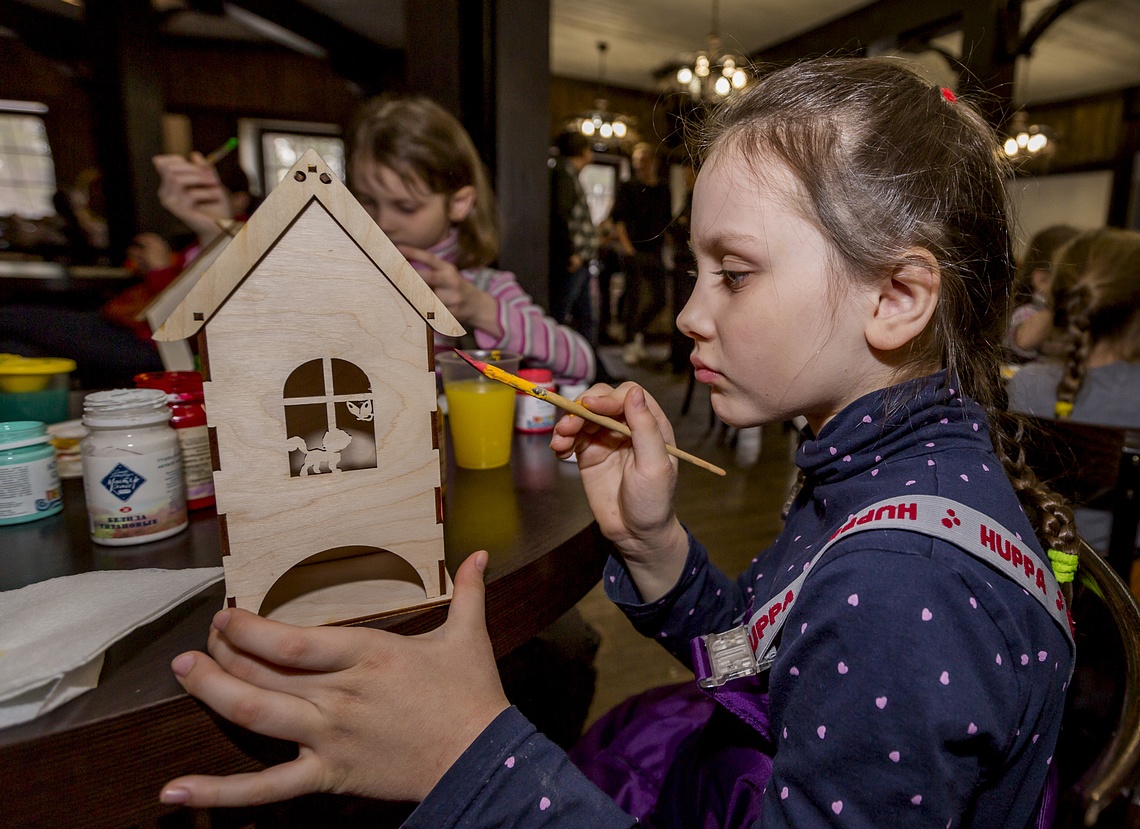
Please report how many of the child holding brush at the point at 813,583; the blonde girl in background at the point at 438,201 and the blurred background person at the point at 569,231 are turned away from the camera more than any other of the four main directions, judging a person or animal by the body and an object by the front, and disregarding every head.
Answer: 0

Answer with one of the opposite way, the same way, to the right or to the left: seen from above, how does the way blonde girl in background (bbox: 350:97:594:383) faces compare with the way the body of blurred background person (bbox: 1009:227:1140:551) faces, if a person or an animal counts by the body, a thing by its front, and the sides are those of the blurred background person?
the opposite way

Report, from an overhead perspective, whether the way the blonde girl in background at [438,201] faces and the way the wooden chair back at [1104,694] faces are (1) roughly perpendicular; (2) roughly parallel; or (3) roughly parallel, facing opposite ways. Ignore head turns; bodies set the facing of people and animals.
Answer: roughly perpendicular

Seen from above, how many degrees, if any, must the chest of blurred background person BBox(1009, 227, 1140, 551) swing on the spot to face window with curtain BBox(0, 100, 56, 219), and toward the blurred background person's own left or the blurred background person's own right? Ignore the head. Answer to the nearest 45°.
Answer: approximately 90° to the blurred background person's own left

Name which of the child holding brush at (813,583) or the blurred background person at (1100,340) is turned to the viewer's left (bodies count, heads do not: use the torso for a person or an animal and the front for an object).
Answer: the child holding brush

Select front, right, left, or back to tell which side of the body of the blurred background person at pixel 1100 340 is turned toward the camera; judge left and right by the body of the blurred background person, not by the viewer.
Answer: back

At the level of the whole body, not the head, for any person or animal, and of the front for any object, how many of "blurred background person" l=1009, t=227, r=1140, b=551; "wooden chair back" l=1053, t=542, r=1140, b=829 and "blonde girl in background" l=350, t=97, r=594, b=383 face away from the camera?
1

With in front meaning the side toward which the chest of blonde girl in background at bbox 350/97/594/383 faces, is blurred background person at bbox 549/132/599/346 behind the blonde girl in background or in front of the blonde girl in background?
behind

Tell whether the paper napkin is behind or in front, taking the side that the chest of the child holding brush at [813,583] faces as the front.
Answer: in front

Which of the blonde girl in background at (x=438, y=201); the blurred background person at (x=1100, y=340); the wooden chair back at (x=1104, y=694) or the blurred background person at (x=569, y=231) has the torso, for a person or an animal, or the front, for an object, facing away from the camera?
the blurred background person at (x=1100, y=340)

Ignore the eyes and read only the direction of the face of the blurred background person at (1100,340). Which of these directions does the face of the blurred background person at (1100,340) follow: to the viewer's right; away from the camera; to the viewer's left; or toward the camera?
away from the camera

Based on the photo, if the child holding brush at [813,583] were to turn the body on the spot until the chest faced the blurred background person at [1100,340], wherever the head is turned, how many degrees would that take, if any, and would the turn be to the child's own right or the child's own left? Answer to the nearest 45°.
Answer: approximately 135° to the child's own right

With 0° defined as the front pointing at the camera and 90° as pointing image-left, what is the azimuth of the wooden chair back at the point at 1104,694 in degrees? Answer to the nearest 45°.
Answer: approximately 90°

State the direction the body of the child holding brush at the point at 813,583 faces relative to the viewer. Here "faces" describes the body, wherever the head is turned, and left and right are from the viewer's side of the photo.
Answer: facing to the left of the viewer
